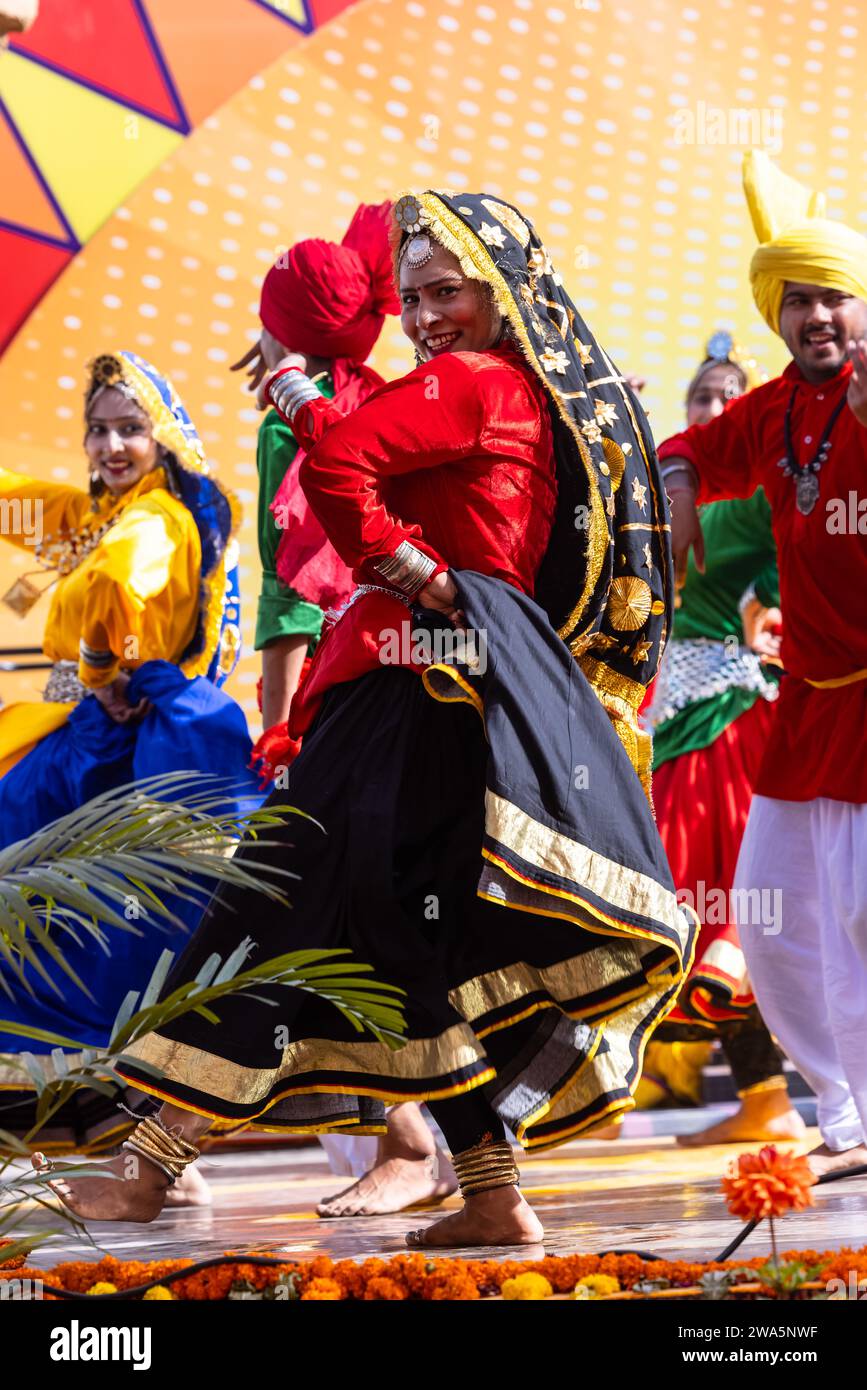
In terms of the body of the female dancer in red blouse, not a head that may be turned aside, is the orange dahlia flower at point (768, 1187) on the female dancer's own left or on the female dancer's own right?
on the female dancer's own left

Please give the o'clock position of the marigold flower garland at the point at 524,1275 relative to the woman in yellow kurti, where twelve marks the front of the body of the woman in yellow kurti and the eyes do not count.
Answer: The marigold flower garland is roughly at 10 o'clock from the woman in yellow kurti.

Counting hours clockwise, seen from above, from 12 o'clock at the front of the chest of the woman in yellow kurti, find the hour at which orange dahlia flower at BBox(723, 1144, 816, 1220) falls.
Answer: The orange dahlia flower is roughly at 10 o'clock from the woman in yellow kurti.

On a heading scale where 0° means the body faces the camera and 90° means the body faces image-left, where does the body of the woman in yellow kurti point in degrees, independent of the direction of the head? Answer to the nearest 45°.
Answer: approximately 45°

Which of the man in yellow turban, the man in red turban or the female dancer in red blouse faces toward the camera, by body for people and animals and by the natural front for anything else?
the man in yellow turban

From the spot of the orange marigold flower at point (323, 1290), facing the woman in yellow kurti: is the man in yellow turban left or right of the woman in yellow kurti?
right

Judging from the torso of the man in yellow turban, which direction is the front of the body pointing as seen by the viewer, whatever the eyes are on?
toward the camera

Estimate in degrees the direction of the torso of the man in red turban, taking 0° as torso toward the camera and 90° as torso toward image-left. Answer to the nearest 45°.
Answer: approximately 135°
